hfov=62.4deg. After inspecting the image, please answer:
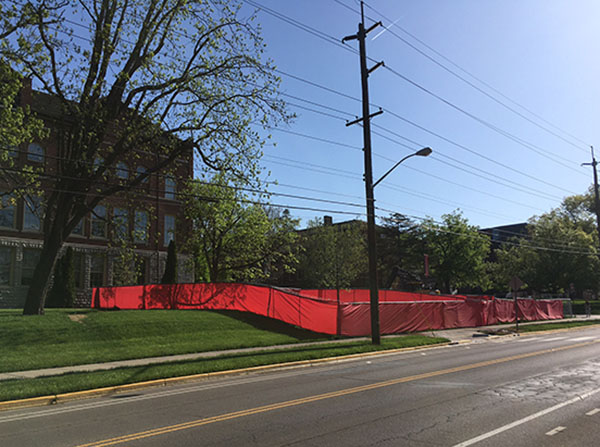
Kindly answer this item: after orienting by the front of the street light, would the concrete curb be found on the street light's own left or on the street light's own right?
on the street light's own right

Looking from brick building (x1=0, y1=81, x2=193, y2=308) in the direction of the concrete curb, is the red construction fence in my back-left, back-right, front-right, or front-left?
front-left

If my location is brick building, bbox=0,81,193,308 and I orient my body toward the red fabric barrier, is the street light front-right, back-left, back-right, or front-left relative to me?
front-right

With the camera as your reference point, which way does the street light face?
facing to the right of the viewer

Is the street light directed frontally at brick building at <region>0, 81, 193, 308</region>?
no

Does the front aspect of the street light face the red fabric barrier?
no

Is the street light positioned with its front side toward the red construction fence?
no
